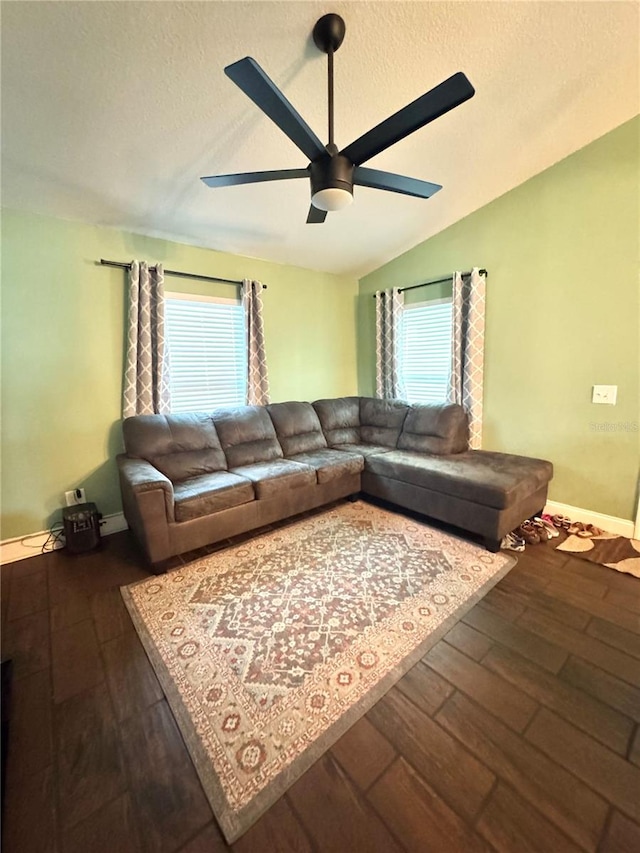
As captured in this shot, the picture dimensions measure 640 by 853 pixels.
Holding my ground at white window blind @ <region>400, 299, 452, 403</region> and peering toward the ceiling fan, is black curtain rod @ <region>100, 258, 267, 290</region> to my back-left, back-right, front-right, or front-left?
front-right

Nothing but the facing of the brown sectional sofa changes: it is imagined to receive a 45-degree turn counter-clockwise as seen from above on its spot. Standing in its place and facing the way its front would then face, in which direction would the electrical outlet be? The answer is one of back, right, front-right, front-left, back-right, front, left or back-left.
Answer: back

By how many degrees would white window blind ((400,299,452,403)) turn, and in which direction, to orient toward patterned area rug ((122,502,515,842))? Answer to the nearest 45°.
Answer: approximately 45° to its left

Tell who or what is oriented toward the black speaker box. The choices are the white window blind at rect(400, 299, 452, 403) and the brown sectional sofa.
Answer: the white window blind

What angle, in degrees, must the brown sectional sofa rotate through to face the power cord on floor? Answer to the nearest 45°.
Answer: approximately 135° to its right

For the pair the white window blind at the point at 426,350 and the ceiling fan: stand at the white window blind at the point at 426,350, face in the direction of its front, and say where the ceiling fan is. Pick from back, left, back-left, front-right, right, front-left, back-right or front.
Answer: front-left

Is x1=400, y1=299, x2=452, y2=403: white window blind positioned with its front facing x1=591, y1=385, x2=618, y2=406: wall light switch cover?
no

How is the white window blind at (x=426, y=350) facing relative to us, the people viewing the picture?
facing the viewer and to the left of the viewer

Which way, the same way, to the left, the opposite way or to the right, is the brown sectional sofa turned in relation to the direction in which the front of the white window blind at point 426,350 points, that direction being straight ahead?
to the left

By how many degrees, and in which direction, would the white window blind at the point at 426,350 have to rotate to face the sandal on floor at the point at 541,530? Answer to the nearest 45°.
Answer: approximately 90° to its left

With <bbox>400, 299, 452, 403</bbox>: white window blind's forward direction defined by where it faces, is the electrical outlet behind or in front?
in front

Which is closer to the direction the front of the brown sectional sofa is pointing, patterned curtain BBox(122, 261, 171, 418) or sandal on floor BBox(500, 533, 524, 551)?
the sandal on floor

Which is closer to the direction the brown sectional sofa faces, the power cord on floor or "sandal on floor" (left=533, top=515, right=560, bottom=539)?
the sandal on floor

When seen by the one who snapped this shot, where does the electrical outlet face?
facing the viewer and to the right of the viewer

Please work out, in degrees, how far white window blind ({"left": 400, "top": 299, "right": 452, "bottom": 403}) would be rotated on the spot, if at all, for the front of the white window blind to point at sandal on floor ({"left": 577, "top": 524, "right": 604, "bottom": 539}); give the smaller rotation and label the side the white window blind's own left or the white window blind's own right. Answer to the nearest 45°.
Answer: approximately 90° to the white window blind's own left

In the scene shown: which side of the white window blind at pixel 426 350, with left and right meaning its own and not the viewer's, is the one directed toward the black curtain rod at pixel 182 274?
front
